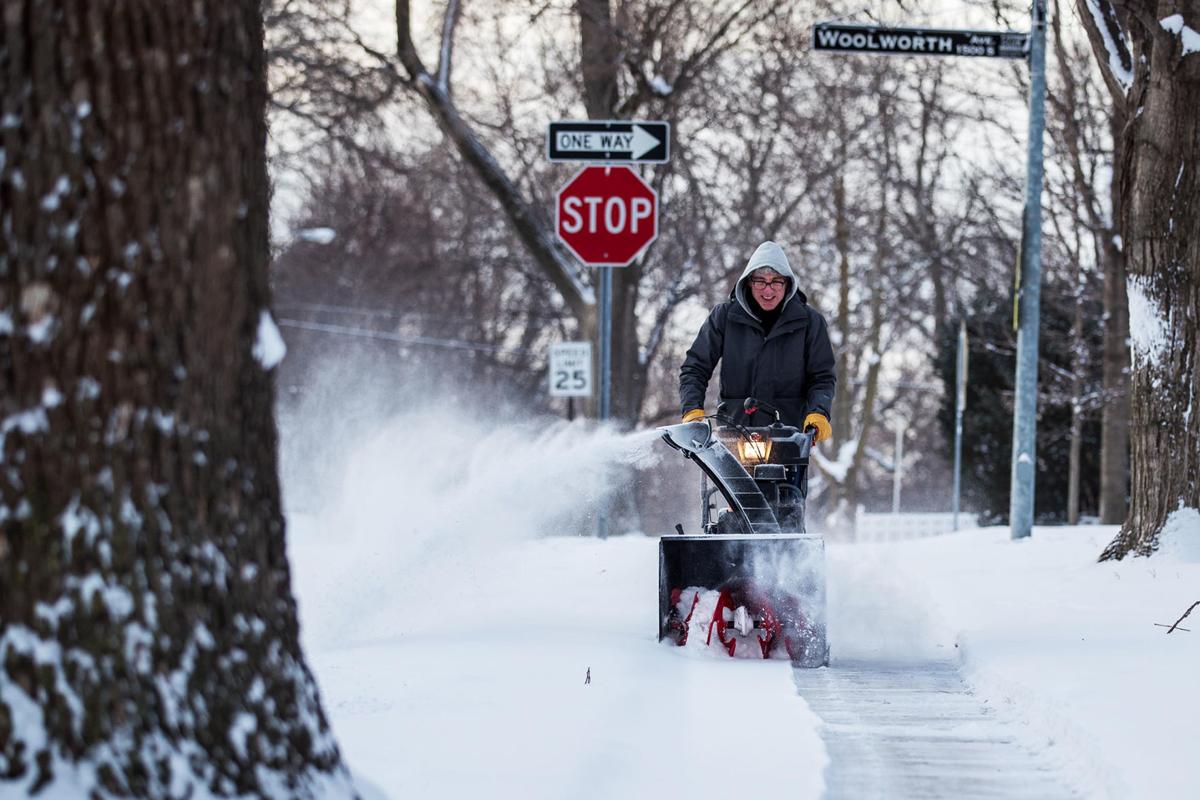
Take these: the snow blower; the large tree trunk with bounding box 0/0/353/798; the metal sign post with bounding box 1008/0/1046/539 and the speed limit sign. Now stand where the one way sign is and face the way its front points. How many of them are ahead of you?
2

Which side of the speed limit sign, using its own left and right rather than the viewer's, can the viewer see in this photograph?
front

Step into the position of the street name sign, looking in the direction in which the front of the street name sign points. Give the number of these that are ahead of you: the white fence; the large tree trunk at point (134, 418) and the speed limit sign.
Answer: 1

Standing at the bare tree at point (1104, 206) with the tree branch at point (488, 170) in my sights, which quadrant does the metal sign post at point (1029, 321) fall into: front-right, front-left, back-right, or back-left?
front-left

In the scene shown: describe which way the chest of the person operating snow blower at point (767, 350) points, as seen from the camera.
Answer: toward the camera

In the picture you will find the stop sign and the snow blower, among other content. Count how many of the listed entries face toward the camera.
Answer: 2

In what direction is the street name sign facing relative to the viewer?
toward the camera

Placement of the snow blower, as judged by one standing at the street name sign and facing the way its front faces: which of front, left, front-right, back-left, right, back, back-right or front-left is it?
front
